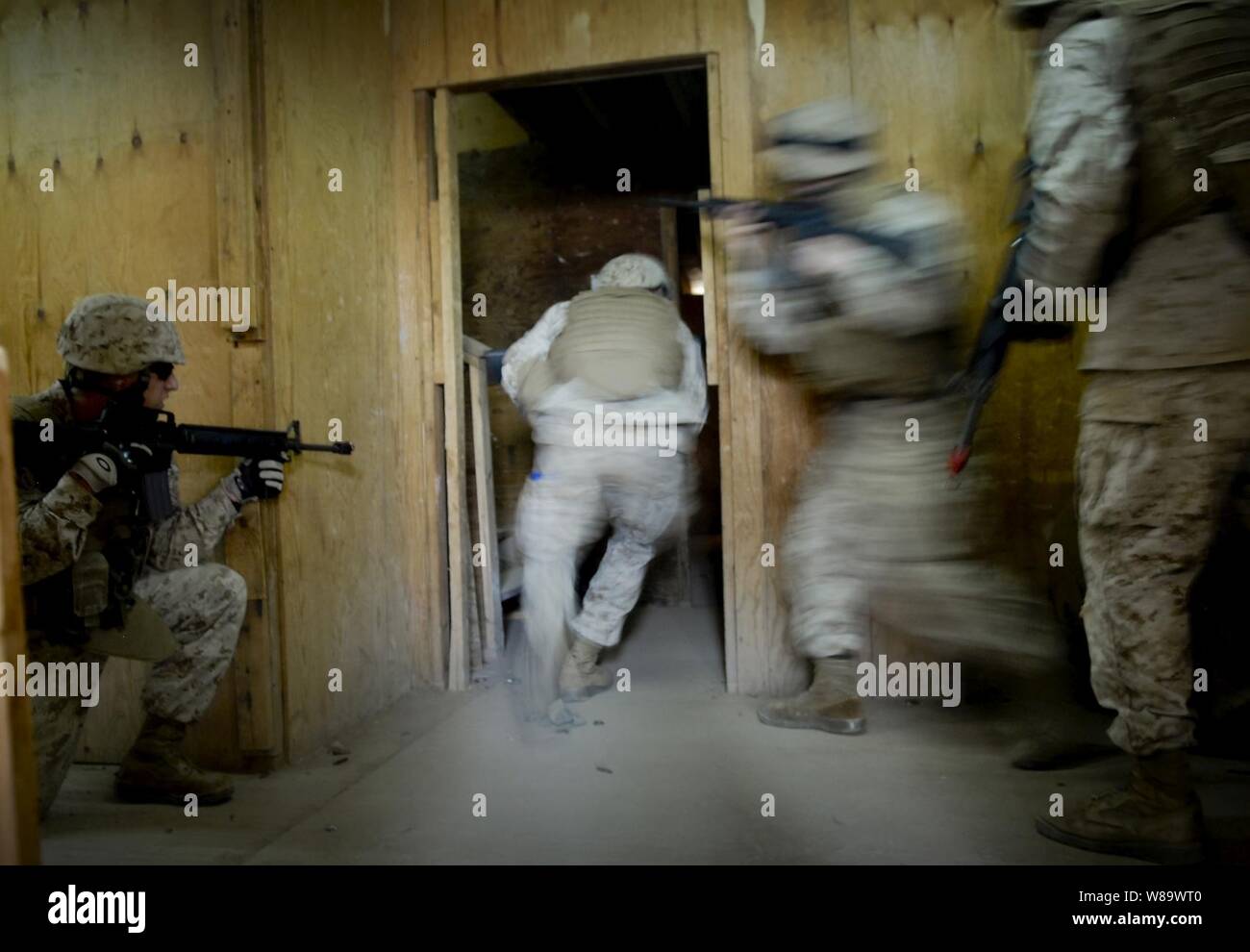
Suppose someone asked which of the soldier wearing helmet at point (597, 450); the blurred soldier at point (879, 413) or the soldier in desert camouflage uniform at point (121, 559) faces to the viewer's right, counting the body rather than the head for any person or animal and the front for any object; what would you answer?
the soldier in desert camouflage uniform

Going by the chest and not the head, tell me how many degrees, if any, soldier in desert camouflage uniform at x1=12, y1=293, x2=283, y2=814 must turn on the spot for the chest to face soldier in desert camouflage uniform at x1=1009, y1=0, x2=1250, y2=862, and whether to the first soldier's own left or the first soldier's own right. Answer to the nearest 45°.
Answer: approximately 45° to the first soldier's own right

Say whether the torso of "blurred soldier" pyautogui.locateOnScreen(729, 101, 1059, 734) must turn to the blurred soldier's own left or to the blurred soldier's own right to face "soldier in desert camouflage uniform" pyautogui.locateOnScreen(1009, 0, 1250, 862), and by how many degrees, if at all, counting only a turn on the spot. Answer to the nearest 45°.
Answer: approximately 135° to the blurred soldier's own left

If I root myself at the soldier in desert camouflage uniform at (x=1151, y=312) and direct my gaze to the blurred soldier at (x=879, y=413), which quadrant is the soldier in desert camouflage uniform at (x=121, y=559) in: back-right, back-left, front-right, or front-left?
front-left

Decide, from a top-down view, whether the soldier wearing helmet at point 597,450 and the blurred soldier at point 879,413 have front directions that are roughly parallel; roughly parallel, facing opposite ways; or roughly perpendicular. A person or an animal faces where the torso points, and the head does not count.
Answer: roughly perpendicular

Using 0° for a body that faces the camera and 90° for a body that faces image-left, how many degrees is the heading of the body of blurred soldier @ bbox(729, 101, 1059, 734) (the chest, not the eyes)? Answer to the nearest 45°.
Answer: approximately 90°

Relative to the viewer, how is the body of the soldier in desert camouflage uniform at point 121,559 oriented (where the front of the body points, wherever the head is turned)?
to the viewer's right

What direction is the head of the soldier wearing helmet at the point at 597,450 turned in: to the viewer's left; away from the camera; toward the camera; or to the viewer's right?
away from the camera

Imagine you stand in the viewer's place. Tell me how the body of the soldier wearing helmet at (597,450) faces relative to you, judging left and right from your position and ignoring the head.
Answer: facing away from the viewer

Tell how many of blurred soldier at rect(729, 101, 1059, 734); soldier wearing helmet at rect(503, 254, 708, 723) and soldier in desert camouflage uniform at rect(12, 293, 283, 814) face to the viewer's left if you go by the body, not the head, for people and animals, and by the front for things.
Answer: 1

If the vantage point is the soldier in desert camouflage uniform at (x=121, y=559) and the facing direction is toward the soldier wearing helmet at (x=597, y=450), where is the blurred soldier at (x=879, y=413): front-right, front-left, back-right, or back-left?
front-right

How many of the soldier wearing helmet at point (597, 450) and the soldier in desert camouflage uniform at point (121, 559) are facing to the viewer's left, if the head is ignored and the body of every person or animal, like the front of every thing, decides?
0

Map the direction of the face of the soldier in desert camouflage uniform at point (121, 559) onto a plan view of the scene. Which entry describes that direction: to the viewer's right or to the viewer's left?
to the viewer's right
